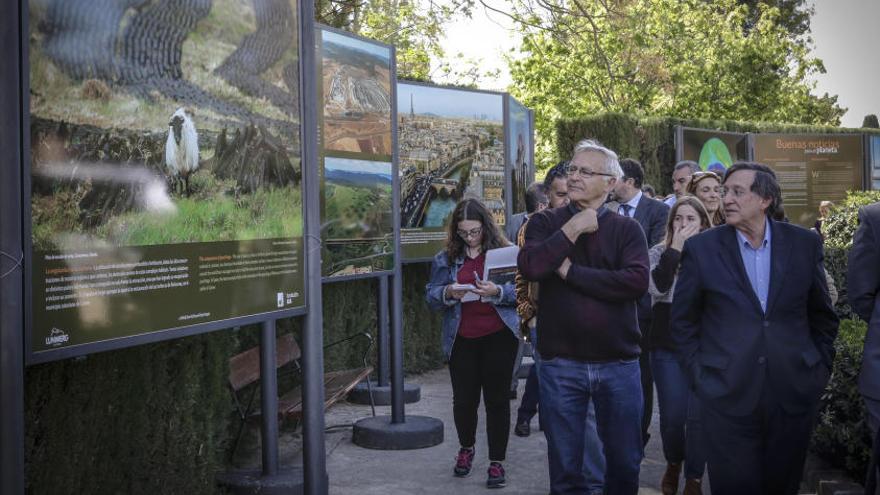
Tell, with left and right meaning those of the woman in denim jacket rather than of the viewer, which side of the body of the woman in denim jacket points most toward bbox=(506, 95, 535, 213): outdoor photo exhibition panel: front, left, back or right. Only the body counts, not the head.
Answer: back

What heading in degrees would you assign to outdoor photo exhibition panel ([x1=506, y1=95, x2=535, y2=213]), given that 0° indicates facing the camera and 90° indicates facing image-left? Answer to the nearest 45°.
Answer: approximately 315°

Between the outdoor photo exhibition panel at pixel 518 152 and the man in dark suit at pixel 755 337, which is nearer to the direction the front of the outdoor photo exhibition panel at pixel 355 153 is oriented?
the man in dark suit

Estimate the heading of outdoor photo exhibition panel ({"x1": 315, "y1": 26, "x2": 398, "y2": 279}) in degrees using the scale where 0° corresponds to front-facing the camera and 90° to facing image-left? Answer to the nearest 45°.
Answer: approximately 315°

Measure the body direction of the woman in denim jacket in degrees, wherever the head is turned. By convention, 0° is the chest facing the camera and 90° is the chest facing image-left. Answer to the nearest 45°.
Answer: approximately 0°

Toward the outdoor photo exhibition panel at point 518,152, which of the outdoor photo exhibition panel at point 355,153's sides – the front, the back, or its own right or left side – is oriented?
left

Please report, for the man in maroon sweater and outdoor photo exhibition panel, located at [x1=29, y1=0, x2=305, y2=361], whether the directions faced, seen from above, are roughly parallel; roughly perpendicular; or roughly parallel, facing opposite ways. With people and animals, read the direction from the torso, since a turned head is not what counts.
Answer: roughly perpendicular
